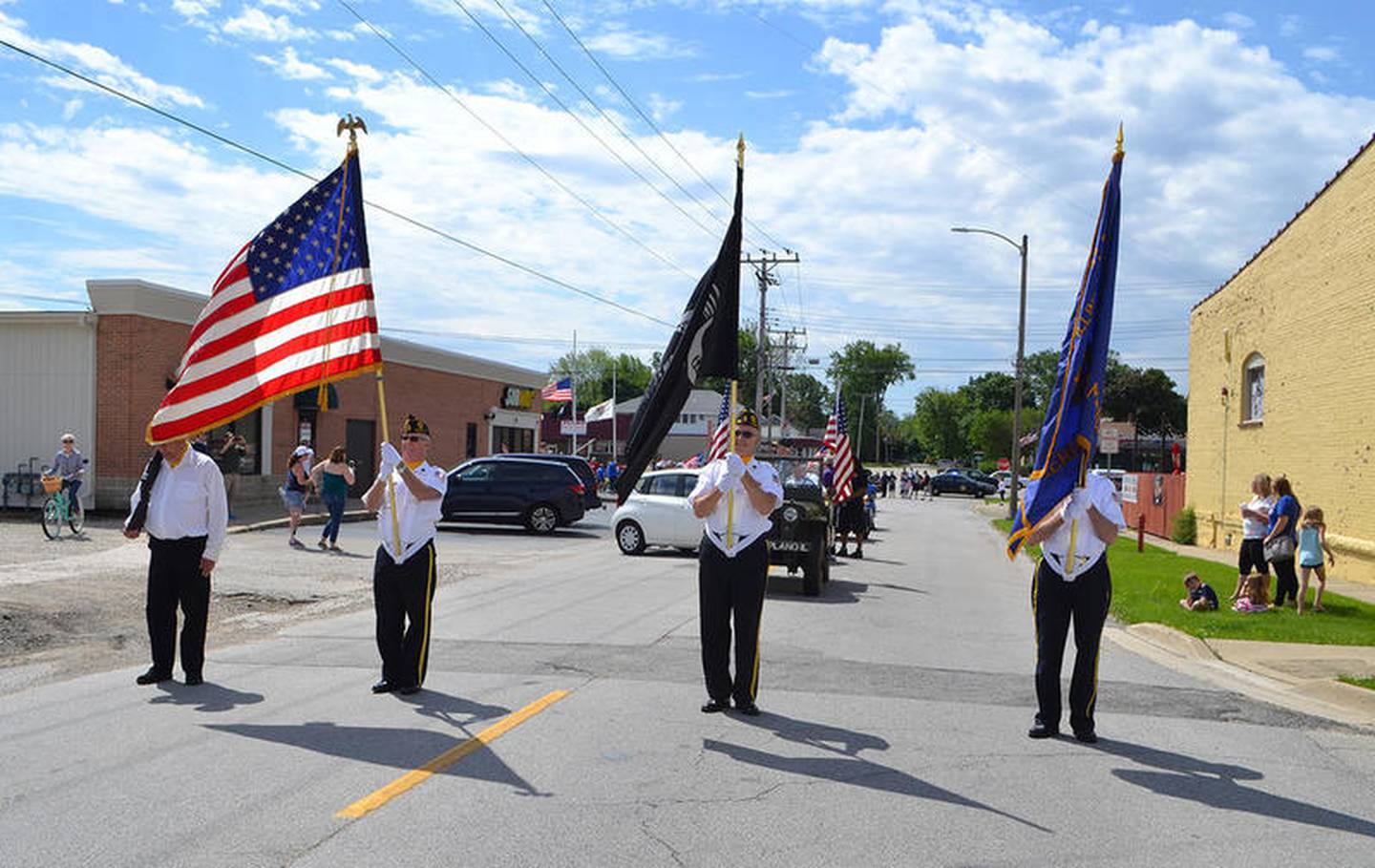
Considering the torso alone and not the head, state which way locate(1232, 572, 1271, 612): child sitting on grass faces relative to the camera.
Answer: to the viewer's left

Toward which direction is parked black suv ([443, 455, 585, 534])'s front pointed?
to the viewer's left

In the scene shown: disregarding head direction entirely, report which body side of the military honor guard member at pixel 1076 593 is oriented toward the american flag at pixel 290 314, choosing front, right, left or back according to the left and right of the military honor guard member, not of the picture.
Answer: right

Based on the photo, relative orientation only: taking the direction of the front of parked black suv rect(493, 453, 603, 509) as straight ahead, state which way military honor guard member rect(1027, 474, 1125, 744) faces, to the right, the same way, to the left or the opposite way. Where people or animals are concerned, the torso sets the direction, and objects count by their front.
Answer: to the left

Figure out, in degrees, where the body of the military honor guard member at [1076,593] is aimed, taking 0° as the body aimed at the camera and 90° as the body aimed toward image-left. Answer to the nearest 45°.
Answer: approximately 0°

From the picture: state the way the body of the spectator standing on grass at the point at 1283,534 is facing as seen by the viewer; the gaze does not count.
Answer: to the viewer's left

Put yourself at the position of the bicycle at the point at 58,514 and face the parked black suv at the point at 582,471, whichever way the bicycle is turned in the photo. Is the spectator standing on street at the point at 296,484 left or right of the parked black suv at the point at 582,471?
right

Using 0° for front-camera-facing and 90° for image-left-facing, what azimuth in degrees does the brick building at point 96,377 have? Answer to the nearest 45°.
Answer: approximately 315°
